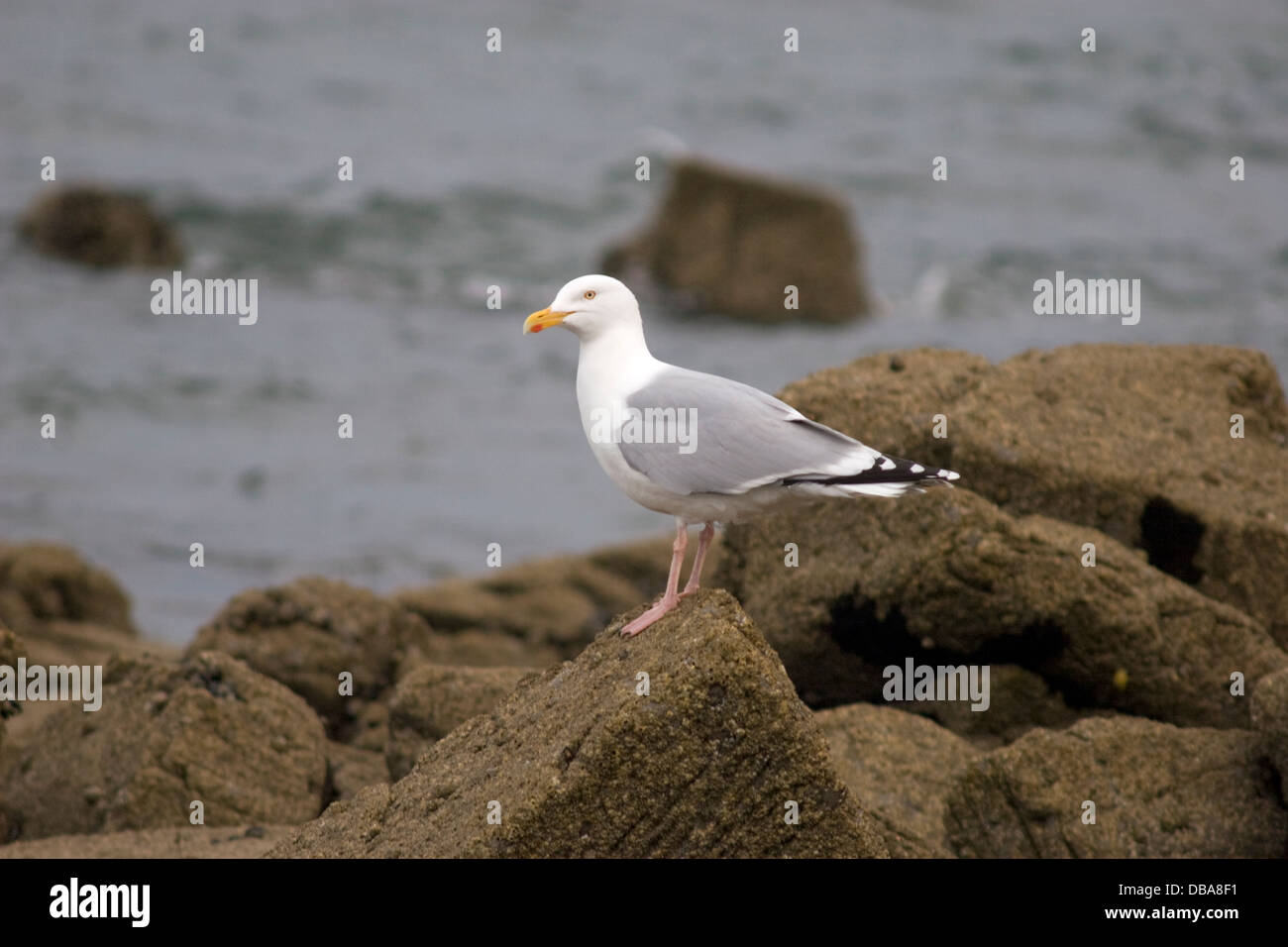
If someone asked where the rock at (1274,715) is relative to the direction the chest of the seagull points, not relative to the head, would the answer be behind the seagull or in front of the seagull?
behind

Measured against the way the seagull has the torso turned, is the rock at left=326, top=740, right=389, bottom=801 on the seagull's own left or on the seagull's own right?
on the seagull's own right

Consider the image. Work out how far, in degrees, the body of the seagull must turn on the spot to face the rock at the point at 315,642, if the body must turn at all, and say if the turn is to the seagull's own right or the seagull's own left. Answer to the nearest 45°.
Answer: approximately 45° to the seagull's own right

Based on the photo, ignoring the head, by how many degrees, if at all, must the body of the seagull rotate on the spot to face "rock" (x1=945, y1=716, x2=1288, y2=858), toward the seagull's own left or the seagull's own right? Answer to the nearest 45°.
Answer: approximately 180°

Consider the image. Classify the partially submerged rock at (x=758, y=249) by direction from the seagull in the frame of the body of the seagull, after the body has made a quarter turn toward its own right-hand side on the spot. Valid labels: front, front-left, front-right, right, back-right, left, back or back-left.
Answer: front

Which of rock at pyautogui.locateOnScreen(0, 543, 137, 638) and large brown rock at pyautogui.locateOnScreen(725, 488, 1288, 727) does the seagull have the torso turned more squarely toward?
the rock

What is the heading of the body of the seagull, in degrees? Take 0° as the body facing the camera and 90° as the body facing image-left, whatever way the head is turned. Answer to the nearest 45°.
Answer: approximately 90°
